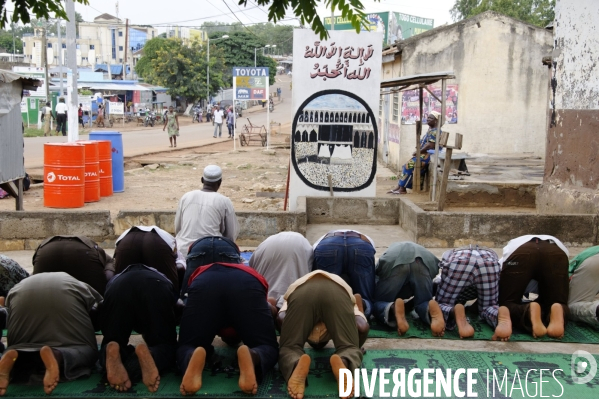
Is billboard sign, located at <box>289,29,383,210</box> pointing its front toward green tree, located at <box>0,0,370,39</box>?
yes

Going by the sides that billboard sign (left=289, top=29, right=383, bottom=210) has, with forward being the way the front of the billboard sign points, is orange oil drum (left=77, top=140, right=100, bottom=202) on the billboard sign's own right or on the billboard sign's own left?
on the billboard sign's own right

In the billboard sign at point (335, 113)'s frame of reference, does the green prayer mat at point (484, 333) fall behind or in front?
in front

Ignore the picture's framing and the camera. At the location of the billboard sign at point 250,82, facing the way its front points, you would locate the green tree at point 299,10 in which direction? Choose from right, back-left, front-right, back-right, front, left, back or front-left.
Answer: front

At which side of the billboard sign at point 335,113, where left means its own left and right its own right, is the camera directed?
front

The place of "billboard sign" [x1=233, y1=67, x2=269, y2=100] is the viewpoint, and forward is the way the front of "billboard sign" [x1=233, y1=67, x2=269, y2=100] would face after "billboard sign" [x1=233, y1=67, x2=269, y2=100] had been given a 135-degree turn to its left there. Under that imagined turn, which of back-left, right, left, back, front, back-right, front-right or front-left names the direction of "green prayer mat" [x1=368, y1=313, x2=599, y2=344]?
back-right

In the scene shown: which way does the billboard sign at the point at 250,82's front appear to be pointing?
toward the camera

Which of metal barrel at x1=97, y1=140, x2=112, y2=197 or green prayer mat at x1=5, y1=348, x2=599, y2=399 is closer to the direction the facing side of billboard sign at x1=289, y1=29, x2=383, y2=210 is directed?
the green prayer mat

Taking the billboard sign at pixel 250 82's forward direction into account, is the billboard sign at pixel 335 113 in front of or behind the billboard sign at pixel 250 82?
in front

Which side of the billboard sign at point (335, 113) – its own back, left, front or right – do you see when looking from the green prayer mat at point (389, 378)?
front

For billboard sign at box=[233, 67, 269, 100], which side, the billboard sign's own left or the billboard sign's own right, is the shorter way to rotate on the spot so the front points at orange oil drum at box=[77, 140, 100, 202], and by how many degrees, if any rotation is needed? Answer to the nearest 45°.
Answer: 0° — it already faces it

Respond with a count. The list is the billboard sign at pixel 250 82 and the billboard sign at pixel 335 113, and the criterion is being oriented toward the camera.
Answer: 2

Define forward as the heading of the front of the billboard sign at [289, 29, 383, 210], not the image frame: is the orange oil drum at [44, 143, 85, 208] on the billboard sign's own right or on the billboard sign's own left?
on the billboard sign's own right
